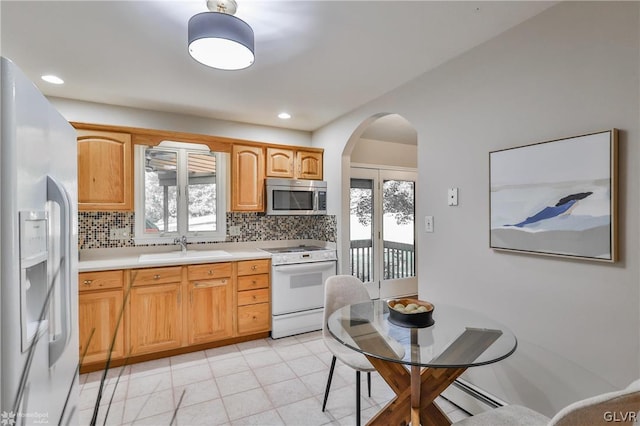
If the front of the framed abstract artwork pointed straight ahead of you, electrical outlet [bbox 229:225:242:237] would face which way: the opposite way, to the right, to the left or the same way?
to the left

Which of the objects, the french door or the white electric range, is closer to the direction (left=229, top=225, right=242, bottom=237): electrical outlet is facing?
the white electric range

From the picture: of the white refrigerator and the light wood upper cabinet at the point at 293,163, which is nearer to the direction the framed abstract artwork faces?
the white refrigerator

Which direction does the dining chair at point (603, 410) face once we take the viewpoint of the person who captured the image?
facing away from the viewer and to the left of the viewer

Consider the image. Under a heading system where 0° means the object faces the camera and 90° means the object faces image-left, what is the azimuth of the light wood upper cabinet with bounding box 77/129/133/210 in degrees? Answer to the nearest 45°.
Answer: approximately 0°

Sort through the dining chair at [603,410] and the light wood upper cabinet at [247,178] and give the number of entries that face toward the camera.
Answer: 1

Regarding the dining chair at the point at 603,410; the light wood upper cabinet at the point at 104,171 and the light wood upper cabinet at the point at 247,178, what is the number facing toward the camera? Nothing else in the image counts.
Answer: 2

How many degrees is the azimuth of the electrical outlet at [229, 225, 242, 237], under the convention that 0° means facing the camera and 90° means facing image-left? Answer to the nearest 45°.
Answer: approximately 0°

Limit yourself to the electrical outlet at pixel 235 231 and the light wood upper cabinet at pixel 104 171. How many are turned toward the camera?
2

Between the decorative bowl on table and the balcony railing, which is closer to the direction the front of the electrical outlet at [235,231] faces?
the decorative bowl on table
